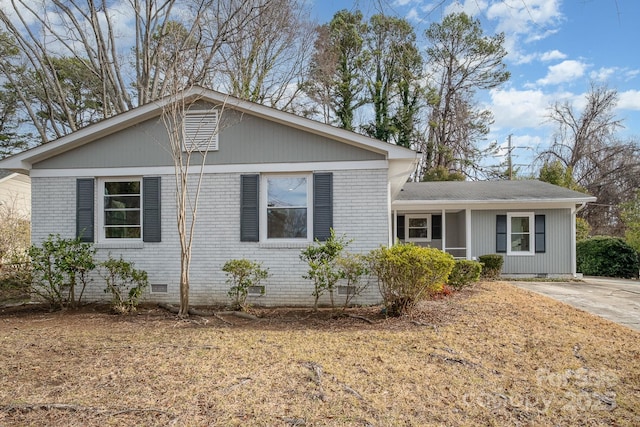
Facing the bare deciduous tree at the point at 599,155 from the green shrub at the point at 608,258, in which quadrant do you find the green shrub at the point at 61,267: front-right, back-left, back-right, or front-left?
back-left

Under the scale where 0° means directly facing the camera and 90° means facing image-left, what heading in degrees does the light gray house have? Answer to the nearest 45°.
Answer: approximately 0°

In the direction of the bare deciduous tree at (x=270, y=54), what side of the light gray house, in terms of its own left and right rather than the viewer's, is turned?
back

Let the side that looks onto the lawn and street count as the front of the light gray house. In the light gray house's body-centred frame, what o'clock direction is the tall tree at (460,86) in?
The tall tree is roughly at 7 o'clock from the light gray house.

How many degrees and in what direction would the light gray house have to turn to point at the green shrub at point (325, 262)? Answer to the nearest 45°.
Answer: approximately 45° to its left

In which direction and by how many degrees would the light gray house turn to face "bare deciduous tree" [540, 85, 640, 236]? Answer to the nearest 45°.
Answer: approximately 135° to its left

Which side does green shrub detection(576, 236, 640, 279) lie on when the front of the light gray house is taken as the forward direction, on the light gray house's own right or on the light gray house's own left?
on the light gray house's own left
